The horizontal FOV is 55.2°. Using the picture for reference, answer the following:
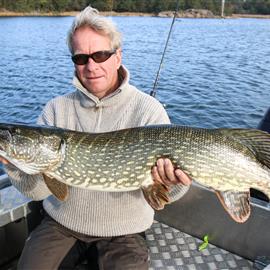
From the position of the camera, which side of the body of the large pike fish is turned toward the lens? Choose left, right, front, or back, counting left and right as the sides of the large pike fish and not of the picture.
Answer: left

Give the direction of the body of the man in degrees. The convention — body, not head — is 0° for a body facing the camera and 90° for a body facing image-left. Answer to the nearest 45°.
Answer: approximately 0°
